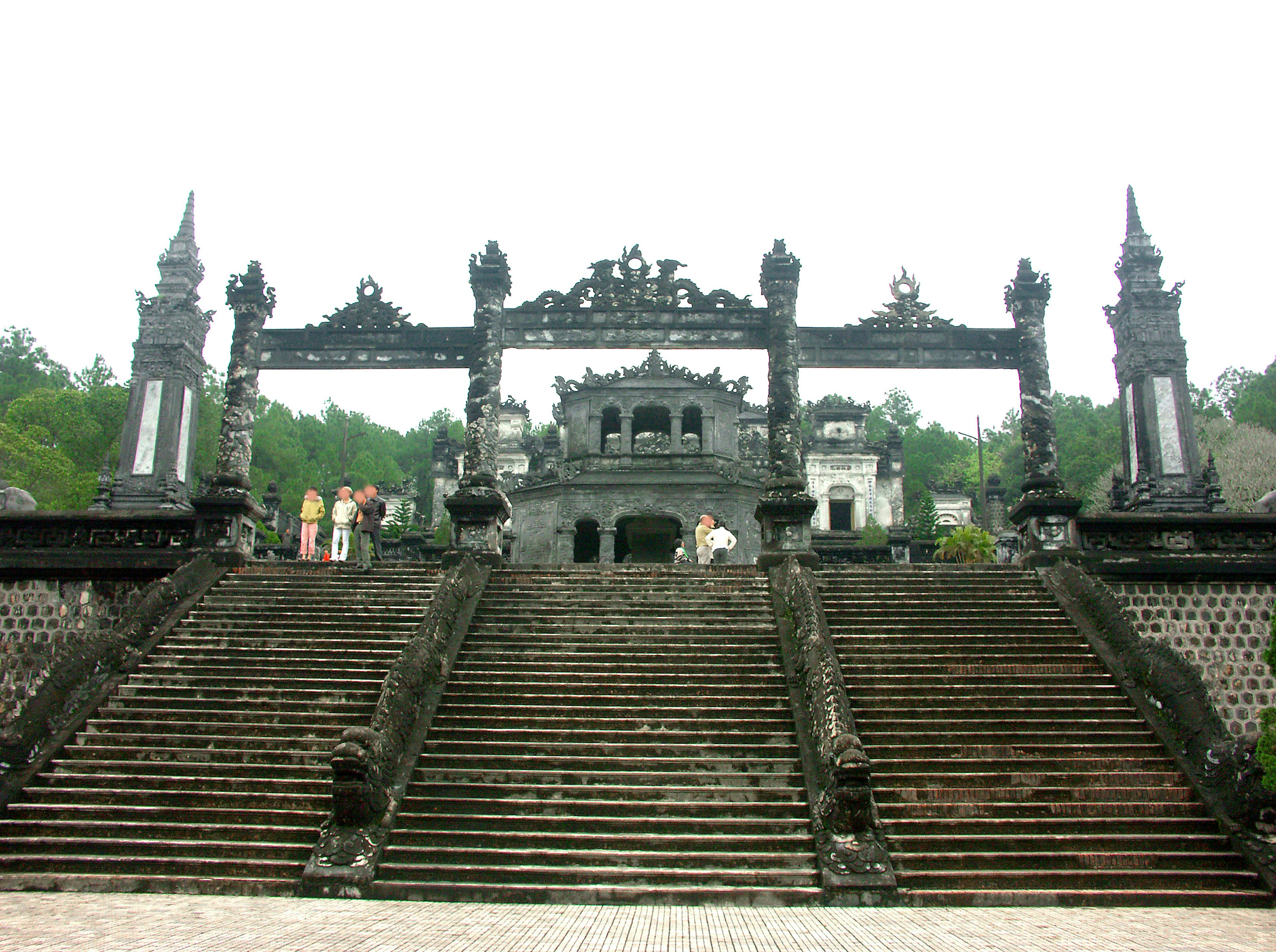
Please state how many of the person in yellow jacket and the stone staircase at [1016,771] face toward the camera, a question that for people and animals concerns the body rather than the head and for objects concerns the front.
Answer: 2

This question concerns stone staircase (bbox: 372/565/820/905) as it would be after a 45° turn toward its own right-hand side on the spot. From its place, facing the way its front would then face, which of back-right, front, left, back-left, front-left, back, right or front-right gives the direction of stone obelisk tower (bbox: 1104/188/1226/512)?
back

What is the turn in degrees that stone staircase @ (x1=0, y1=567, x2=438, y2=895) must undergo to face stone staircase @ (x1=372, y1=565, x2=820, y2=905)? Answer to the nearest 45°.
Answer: approximately 45° to its left

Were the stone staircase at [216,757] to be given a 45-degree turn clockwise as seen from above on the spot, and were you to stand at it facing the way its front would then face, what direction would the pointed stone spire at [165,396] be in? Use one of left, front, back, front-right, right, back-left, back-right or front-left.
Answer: back-right

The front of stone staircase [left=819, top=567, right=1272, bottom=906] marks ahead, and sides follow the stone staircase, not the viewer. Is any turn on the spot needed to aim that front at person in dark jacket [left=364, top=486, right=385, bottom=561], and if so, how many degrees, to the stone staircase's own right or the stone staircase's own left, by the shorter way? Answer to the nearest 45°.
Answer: approximately 90° to the stone staircase's own right

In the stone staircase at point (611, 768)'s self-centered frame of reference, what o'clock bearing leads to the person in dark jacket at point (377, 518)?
The person in dark jacket is roughly at 5 o'clock from the stone staircase.

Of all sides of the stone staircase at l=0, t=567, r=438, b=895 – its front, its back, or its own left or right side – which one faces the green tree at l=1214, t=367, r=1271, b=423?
left

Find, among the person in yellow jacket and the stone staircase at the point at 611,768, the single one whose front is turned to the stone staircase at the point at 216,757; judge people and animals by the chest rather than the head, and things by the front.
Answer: the person in yellow jacket

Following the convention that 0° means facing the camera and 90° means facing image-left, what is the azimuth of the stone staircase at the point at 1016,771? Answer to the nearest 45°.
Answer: approximately 0°
